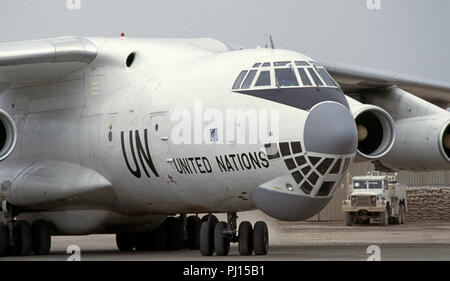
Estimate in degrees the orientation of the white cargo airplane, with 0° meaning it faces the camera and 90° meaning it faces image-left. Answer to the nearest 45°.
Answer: approximately 315°

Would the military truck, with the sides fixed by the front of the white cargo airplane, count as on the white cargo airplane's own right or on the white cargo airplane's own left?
on the white cargo airplane's own left
